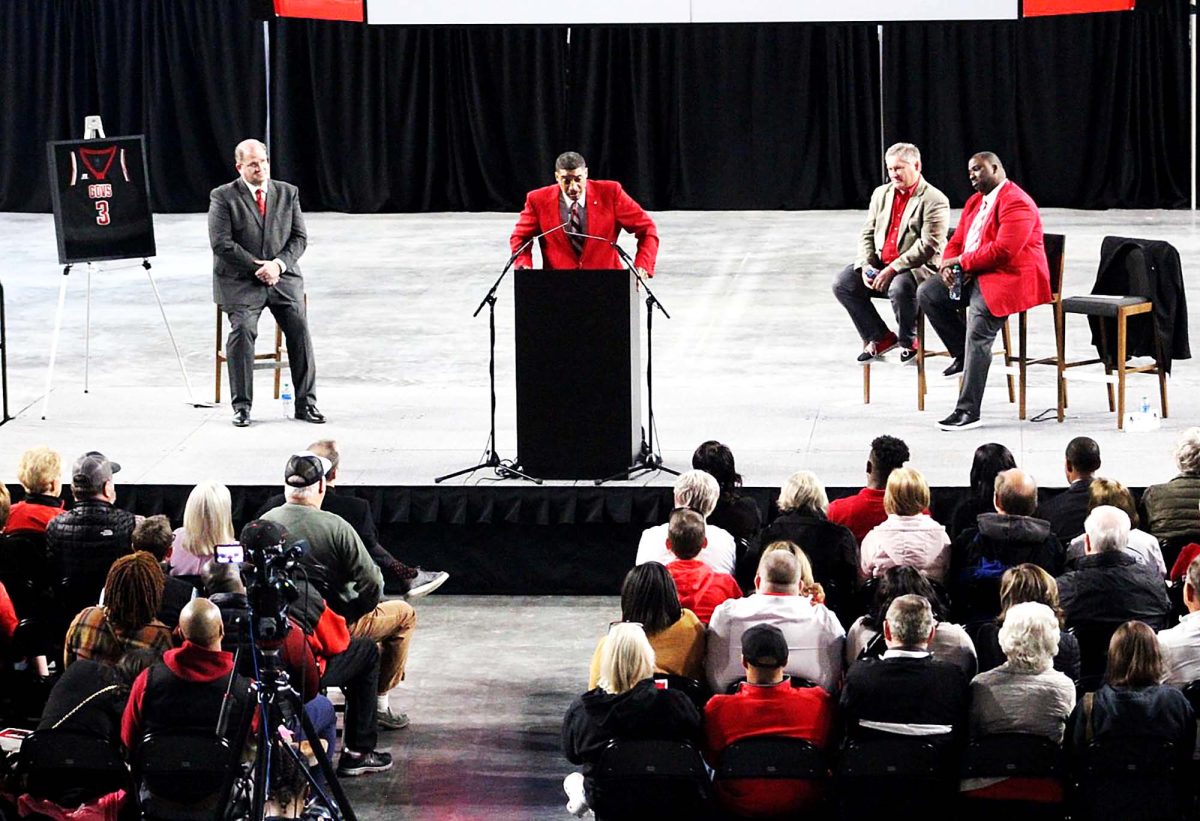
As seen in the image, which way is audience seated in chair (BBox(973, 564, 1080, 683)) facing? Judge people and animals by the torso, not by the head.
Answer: away from the camera

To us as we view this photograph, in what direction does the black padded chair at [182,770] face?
facing away from the viewer

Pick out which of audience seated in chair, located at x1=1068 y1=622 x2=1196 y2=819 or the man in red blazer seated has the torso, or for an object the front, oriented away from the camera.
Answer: the audience seated in chair

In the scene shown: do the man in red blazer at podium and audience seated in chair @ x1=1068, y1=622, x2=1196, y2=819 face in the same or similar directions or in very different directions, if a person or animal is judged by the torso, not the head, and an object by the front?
very different directions

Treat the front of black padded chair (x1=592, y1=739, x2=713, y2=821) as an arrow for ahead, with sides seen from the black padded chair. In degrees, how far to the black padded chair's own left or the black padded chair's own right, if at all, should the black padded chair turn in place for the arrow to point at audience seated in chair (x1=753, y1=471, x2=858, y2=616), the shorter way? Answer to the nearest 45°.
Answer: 0° — it already faces them

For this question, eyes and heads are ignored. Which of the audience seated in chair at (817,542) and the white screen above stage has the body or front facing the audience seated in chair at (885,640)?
the white screen above stage

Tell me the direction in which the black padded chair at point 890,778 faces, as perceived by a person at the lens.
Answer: facing away from the viewer

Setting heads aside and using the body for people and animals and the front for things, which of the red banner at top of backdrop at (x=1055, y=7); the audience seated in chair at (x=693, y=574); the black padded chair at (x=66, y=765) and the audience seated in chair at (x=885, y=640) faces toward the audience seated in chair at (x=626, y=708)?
the red banner at top of backdrop

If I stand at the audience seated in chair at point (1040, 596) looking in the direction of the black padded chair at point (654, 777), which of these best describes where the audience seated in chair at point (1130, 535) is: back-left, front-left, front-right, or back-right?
back-right

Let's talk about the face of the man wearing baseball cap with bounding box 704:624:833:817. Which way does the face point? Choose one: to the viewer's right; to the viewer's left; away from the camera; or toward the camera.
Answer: away from the camera

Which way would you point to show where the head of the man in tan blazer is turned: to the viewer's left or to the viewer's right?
to the viewer's left

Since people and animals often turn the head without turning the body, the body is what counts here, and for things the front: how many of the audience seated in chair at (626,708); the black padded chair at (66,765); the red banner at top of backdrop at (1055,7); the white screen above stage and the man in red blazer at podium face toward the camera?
3

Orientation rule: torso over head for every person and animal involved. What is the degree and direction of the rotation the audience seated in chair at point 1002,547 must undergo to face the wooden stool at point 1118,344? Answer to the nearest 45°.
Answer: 0° — they already face it

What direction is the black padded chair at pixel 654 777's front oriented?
away from the camera

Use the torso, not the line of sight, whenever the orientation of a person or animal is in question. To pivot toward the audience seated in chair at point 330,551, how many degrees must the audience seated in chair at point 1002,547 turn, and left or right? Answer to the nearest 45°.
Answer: approximately 90° to their left
